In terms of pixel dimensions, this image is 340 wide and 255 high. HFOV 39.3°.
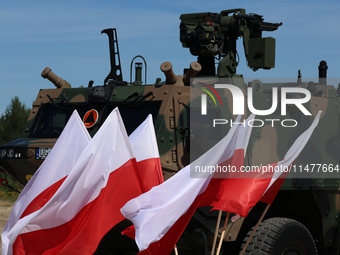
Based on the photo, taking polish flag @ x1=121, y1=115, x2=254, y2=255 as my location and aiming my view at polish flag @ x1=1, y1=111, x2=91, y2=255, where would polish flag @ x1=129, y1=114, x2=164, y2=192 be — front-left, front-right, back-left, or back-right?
front-right

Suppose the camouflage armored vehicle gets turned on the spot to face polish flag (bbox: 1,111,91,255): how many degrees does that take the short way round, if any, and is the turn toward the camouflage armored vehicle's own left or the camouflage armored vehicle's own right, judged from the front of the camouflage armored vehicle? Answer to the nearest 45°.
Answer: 0° — it already faces it

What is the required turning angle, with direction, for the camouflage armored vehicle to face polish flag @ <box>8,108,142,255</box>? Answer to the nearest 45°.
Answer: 0° — it already faces it

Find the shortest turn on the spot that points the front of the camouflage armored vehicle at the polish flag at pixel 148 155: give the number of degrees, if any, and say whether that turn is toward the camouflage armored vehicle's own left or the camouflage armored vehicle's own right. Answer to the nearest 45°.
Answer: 0° — it already faces it

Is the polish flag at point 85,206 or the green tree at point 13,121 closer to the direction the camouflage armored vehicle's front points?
the polish flag

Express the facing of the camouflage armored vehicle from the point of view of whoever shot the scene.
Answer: facing the viewer and to the left of the viewer
